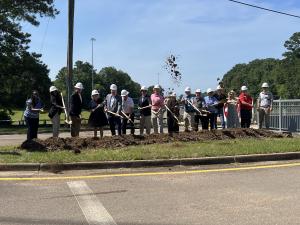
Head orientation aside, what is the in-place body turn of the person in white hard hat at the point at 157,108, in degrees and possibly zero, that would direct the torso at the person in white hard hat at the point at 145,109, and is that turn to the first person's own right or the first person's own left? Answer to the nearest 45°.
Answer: approximately 90° to the first person's own right

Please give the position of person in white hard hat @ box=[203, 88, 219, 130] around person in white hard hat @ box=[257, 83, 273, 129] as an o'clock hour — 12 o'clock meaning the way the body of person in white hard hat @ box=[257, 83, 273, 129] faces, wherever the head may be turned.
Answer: person in white hard hat @ box=[203, 88, 219, 130] is roughly at 2 o'clock from person in white hard hat @ box=[257, 83, 273, 129].

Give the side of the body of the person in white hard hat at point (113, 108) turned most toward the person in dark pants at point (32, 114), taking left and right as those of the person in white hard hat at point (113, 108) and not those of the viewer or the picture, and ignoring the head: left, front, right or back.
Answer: right

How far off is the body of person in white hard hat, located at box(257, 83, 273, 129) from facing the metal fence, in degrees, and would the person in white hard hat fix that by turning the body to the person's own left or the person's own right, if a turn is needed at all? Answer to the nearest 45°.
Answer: approximately 135° to the person's own left

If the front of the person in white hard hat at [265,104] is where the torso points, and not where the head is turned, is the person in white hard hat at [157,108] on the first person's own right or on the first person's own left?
on the first person's own right
